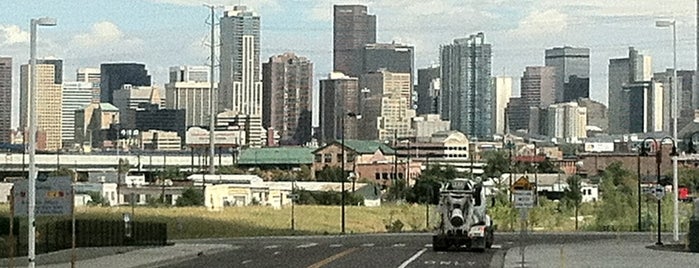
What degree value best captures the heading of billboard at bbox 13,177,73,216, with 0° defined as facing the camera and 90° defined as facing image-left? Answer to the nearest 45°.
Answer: approximately 0°
